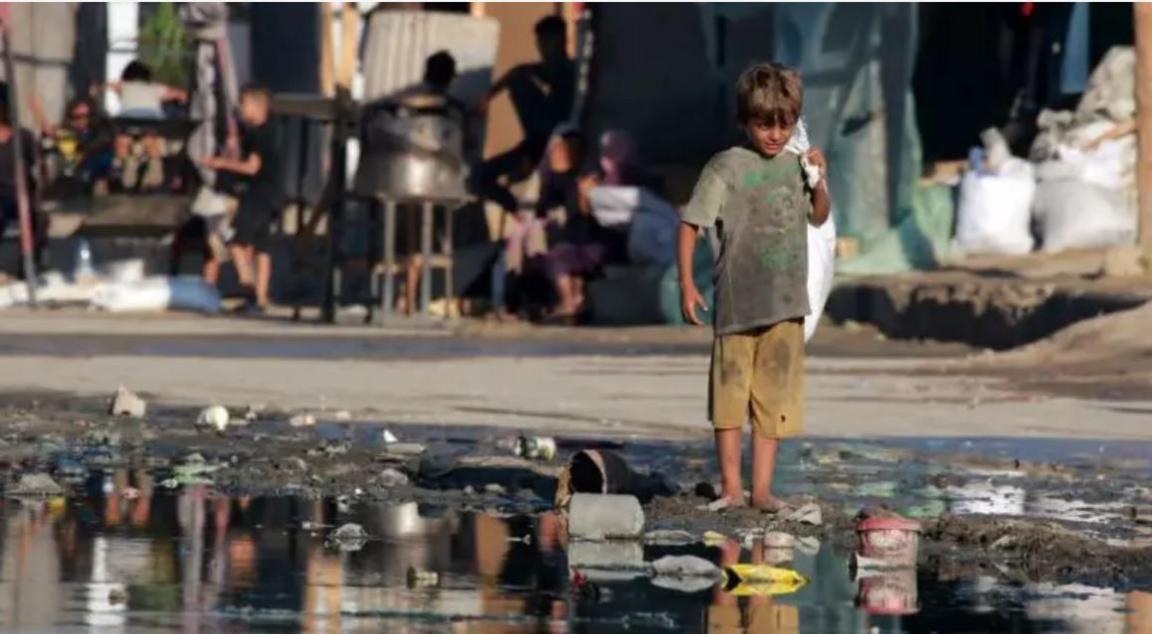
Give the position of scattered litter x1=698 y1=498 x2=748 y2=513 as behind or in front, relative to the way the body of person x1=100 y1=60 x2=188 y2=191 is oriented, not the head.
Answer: in front

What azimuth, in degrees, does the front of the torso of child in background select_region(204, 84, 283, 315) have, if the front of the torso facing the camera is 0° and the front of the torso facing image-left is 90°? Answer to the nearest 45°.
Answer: approximately 90°

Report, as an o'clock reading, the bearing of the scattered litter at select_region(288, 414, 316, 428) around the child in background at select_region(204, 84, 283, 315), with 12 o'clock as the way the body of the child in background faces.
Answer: The scattered litter is roughly at 9 o'clock from the child in background.

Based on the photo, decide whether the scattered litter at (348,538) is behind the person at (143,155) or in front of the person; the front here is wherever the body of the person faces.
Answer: in front

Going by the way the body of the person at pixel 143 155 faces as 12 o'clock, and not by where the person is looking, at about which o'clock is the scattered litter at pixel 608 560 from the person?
The scattered litter is roughly at 12 o'clock from the person.

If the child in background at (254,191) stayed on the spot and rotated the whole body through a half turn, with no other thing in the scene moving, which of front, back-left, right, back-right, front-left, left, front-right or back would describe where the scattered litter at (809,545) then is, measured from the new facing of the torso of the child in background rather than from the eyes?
right

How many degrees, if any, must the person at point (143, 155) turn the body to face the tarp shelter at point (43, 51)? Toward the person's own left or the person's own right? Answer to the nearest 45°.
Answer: approximately 135° to the person's own right

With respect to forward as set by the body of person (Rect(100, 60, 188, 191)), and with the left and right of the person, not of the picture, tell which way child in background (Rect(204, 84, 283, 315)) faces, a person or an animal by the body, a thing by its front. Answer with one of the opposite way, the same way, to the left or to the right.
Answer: to the right

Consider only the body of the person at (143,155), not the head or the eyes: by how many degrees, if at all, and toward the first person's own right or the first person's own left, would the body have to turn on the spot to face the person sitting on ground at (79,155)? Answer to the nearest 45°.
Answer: approximately 90° to the first person's own right

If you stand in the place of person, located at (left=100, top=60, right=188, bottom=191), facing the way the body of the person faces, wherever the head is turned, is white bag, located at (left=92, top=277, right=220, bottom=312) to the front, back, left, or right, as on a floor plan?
front

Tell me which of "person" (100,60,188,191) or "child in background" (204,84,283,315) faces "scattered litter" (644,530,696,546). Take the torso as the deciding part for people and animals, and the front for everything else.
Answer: the person
